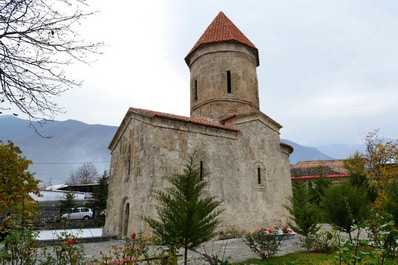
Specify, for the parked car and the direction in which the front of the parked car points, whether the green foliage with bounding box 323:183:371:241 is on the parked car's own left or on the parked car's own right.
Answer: on the parked car's own left

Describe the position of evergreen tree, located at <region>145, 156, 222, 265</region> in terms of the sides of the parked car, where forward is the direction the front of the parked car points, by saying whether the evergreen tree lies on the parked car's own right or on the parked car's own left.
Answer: on the parked car's own left

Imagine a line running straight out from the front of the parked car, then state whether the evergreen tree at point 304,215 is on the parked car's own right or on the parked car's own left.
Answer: on the parked car's own left

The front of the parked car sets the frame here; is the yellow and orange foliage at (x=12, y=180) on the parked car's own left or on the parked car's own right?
on the parked car's own left

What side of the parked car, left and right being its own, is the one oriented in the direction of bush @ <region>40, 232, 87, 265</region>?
left

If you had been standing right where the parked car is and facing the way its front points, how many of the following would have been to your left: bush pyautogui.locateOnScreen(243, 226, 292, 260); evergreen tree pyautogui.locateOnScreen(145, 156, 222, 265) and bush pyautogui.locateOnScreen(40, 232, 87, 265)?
3

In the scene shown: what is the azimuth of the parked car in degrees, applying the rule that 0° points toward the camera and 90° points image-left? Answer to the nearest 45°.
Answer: approximately 90°

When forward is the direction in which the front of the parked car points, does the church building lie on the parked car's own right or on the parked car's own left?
on the parked car's own left
